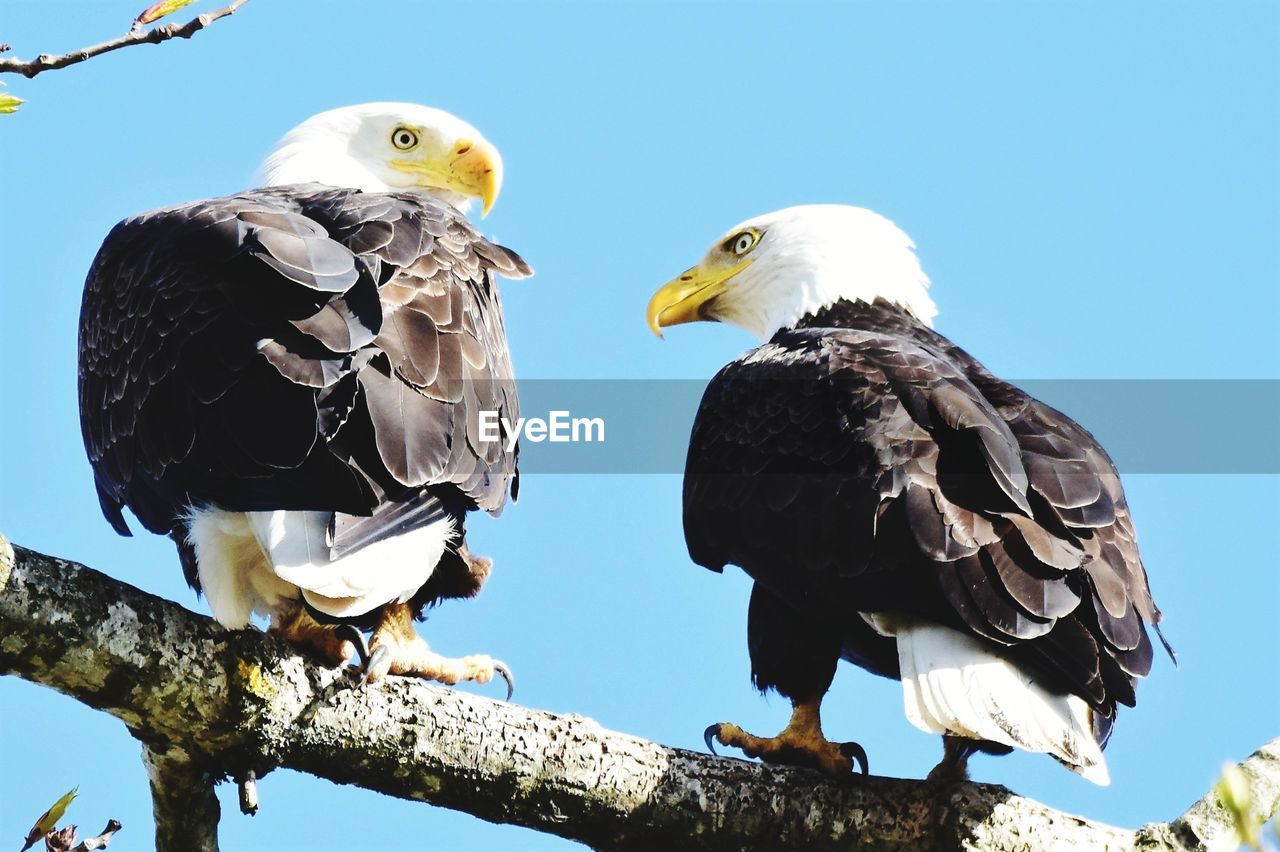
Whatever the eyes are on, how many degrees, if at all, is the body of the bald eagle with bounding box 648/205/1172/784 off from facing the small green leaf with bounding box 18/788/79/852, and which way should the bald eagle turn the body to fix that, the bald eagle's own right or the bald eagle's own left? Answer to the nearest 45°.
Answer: approximately 90° to the bald eagle's own left

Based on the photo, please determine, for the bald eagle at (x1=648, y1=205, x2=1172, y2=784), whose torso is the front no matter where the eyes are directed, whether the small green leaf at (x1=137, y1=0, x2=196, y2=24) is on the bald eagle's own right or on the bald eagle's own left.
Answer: on the bald eagle's own left

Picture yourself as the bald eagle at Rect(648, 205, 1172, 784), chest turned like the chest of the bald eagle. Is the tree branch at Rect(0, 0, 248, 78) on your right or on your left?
on your left

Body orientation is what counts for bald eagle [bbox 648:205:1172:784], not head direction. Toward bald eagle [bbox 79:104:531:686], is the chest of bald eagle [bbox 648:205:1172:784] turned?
no

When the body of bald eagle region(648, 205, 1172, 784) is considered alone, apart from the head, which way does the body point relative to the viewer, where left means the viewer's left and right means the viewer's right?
facing away from the viewer and to the left of the viewer

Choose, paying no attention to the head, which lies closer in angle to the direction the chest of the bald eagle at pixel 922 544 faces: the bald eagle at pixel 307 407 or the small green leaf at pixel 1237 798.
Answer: the bald eagle

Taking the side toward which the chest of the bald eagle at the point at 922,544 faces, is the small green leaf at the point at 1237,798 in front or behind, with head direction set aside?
behind
